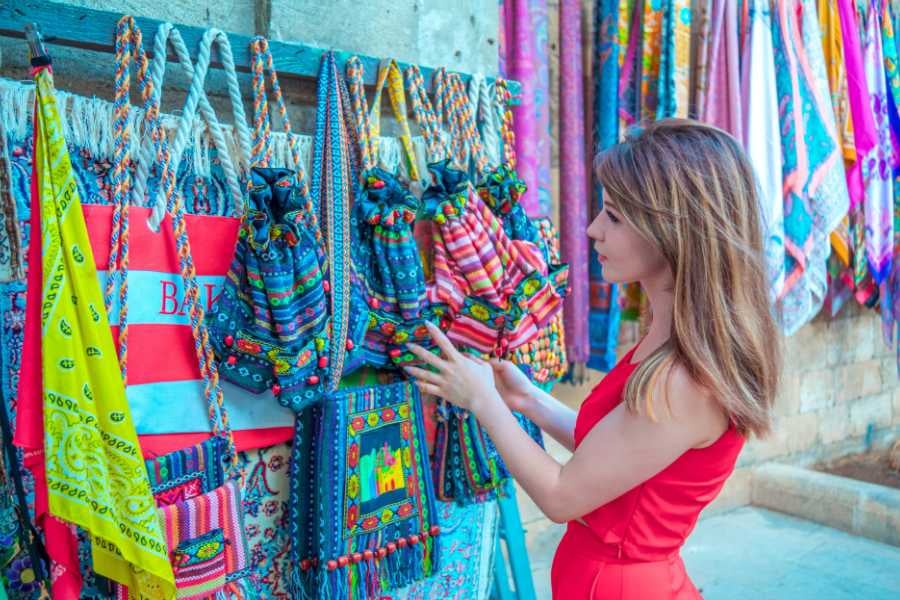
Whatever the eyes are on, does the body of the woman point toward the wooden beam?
yes

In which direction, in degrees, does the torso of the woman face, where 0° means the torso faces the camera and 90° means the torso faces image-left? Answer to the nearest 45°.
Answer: approximately 90°

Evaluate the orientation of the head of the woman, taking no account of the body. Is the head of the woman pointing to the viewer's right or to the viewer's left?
to the viewer's left

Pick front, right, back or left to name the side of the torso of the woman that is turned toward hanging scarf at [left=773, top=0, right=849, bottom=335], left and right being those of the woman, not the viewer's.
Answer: right

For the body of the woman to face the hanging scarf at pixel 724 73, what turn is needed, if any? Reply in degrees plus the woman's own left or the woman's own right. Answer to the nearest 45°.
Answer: approximately 90° to the woman's own right

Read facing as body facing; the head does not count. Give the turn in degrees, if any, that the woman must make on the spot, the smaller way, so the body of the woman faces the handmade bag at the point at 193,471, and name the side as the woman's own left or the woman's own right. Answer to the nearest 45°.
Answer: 0° — they already face it

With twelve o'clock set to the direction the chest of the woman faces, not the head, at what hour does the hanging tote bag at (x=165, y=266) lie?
The hanging tote bag is roughly at 12 o'clock from the woman.

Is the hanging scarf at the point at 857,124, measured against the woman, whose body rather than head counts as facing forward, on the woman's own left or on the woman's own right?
on the woman's own right

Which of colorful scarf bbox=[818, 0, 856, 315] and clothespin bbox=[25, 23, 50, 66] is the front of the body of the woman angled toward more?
the clothespin
